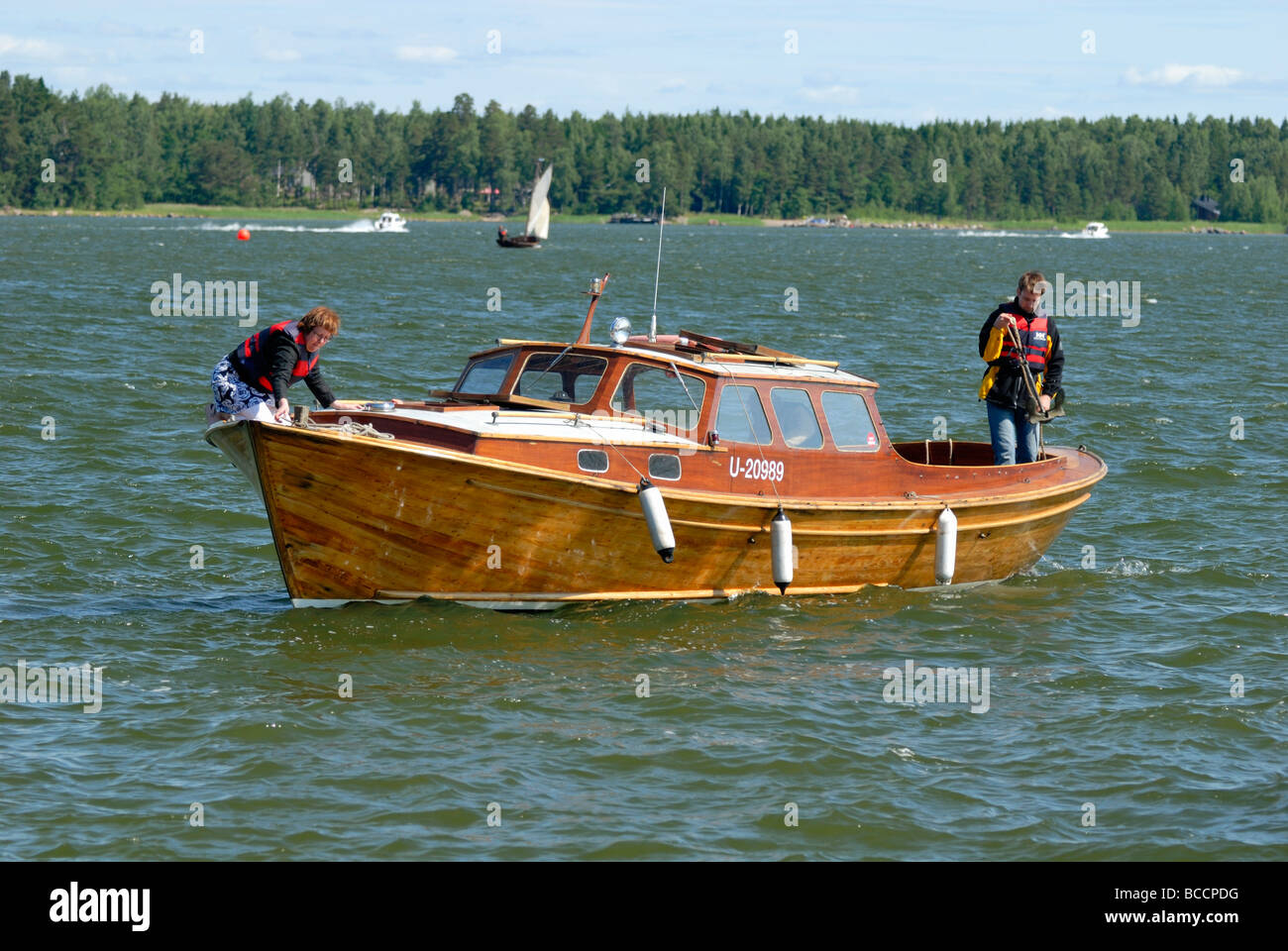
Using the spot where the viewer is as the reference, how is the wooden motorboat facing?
facing the viewer and to the left of the viewer

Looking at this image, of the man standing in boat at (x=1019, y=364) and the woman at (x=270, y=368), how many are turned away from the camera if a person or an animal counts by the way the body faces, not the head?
0

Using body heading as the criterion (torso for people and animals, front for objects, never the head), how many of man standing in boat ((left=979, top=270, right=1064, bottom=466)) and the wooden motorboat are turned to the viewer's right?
0

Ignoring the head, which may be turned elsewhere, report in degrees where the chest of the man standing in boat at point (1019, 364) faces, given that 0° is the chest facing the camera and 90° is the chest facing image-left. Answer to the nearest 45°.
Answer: approximately 0°

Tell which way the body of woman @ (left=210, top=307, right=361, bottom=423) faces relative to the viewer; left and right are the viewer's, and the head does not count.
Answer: facing the viewer and to the right of the viewer

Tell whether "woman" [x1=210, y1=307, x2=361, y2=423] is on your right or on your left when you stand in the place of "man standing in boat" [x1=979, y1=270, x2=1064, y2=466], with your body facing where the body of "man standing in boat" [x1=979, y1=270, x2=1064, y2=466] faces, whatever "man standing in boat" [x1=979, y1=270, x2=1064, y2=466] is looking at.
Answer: on your right
